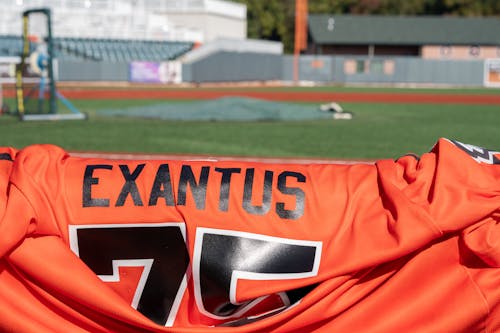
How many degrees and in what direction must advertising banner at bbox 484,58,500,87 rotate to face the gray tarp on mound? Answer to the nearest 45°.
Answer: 0° — it already faces it

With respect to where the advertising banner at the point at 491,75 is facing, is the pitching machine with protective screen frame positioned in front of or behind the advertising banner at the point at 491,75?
in front

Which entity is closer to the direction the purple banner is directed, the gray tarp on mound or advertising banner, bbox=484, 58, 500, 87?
the gray tarp on mound

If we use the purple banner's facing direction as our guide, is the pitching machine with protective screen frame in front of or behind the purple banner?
in front

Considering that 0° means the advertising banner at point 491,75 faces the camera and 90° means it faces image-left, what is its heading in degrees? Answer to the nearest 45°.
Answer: approximately 0°

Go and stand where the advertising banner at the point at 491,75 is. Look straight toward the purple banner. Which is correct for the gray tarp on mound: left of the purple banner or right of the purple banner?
left

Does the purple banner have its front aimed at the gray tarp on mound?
yes

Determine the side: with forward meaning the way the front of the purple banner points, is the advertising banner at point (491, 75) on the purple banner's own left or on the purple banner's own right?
on the purple banner's own left

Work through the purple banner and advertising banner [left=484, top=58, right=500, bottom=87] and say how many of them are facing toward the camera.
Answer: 2

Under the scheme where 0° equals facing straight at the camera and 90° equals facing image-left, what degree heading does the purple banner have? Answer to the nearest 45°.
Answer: approximately 0°

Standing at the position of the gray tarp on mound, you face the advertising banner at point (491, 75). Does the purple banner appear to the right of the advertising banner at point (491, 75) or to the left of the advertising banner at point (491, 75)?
left
